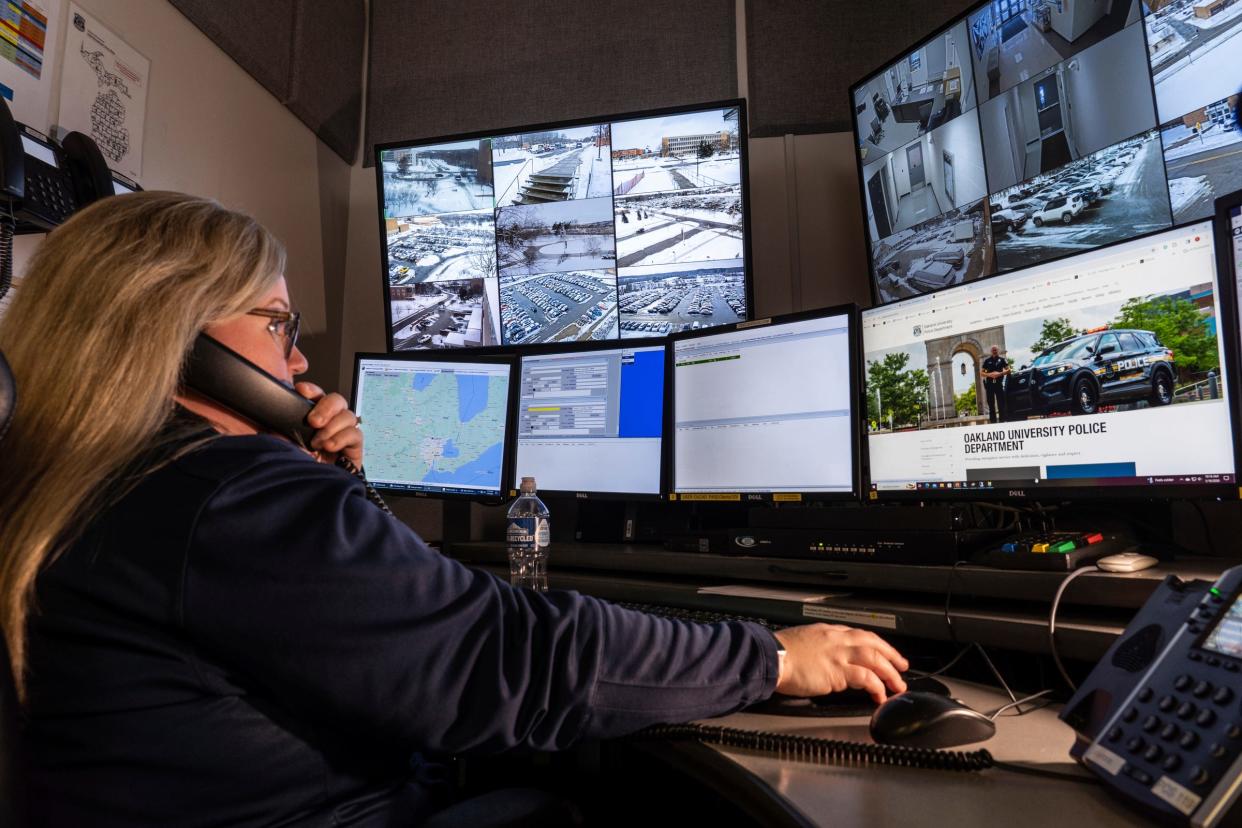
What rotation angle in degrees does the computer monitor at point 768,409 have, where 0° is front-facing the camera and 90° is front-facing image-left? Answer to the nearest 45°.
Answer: approximately 45°

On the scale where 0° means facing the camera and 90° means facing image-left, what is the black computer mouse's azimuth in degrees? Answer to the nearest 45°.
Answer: approximately 270°

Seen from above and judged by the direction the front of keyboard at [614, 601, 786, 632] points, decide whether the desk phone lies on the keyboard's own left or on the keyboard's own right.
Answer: on the keyboard's own left

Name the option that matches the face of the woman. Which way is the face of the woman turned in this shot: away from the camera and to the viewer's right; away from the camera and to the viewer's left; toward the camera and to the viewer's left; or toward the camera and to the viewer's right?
away from the camera and to the viewer's right

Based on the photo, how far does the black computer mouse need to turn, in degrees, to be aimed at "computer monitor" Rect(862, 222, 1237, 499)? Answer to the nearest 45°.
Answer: approximately 45° to its left

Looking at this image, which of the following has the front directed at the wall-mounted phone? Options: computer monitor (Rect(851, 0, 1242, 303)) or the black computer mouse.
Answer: the computer monitor

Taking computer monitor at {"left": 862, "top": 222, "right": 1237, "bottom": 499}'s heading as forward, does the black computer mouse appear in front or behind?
in front

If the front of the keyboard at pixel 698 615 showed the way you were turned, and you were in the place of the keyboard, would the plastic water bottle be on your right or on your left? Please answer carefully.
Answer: on your right

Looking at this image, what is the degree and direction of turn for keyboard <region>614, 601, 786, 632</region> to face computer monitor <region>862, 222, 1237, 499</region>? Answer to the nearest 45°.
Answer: approximately 135° to its left

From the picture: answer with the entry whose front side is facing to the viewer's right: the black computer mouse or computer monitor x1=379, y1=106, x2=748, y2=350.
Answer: the black computer mouse

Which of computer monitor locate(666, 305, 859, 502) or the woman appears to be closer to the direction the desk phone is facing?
the woman

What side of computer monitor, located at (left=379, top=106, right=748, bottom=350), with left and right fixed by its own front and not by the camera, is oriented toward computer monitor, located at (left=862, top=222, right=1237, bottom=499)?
left

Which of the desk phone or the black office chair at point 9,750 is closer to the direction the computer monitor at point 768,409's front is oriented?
the black office chair
